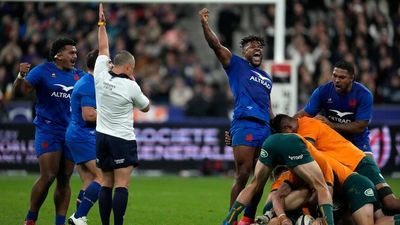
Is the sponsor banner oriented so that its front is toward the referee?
yes

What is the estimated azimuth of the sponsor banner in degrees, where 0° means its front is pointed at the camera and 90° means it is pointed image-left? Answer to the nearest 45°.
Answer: approximately 0°
